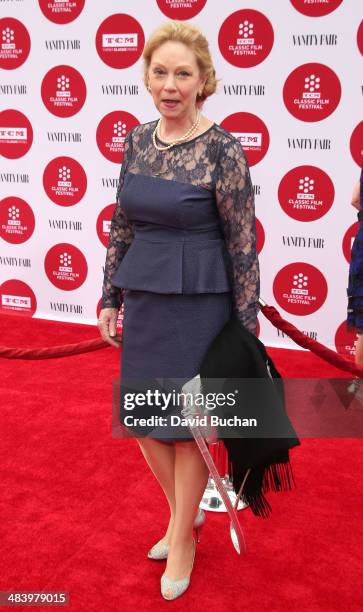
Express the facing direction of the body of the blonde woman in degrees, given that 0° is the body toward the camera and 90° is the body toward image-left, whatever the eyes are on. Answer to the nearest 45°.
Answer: approximately 45°

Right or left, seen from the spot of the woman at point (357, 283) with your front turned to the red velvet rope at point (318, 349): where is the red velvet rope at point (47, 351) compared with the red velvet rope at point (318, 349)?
right

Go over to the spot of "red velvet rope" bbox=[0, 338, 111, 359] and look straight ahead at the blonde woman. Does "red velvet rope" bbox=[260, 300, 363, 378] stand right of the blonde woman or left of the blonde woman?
left

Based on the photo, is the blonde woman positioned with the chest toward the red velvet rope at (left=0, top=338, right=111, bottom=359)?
no

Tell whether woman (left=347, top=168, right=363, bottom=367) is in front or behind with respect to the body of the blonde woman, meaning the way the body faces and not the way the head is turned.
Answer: behind

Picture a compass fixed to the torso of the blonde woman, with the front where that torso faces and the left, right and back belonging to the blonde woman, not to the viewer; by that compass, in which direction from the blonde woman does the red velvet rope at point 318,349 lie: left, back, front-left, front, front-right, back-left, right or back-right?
back
